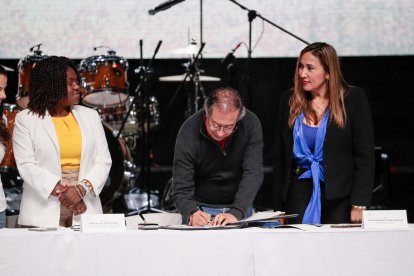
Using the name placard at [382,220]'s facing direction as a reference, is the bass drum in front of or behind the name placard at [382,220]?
behind

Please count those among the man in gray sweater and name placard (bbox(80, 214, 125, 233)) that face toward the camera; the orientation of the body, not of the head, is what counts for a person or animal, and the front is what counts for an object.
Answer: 2

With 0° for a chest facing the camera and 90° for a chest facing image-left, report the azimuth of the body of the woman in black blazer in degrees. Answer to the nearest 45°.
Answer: approximately 45°

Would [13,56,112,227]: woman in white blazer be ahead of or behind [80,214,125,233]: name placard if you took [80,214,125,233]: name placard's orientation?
behind

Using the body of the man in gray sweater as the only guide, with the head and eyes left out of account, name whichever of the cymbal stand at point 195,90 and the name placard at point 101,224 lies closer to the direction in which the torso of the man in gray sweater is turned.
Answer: the name placard

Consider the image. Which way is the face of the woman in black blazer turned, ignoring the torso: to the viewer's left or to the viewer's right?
to the viewer's left

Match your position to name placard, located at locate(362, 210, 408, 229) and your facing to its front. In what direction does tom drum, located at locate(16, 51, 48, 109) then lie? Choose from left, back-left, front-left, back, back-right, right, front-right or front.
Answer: back-right

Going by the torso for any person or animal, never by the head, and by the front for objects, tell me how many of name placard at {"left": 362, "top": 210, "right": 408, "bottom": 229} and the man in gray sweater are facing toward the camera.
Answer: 2

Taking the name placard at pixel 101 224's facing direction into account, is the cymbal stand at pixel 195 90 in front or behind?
behind

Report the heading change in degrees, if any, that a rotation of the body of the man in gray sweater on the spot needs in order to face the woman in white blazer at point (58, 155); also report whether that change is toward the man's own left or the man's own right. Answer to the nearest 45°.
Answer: approximately 90° to the man's own right

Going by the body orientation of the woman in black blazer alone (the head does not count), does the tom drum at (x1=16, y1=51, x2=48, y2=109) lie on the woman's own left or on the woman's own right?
on the woman's own right
